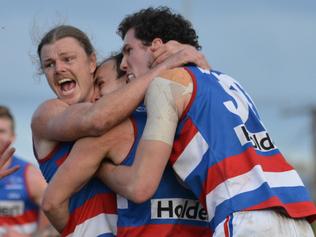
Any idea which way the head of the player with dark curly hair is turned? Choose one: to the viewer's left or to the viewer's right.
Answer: to the viewer's left

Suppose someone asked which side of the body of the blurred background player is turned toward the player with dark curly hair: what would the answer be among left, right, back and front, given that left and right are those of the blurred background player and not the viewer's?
front

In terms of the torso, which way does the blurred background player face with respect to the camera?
toward the camera
